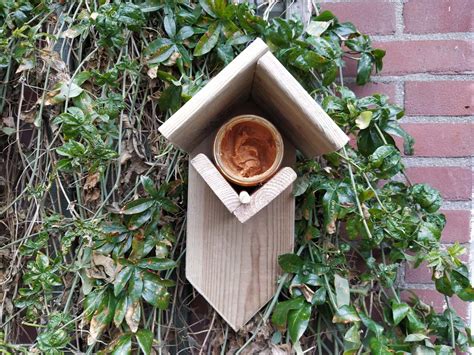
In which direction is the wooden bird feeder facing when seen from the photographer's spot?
facing the viewer
